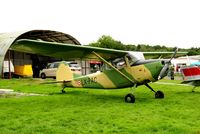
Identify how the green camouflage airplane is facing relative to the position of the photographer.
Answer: facing the viewer and to the right of the viewer

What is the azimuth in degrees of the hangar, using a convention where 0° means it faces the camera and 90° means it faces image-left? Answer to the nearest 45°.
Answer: approximately 315°

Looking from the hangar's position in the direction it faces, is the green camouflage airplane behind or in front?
in front

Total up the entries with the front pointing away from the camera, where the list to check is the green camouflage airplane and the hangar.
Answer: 0

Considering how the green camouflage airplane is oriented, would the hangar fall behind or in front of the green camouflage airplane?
behind
